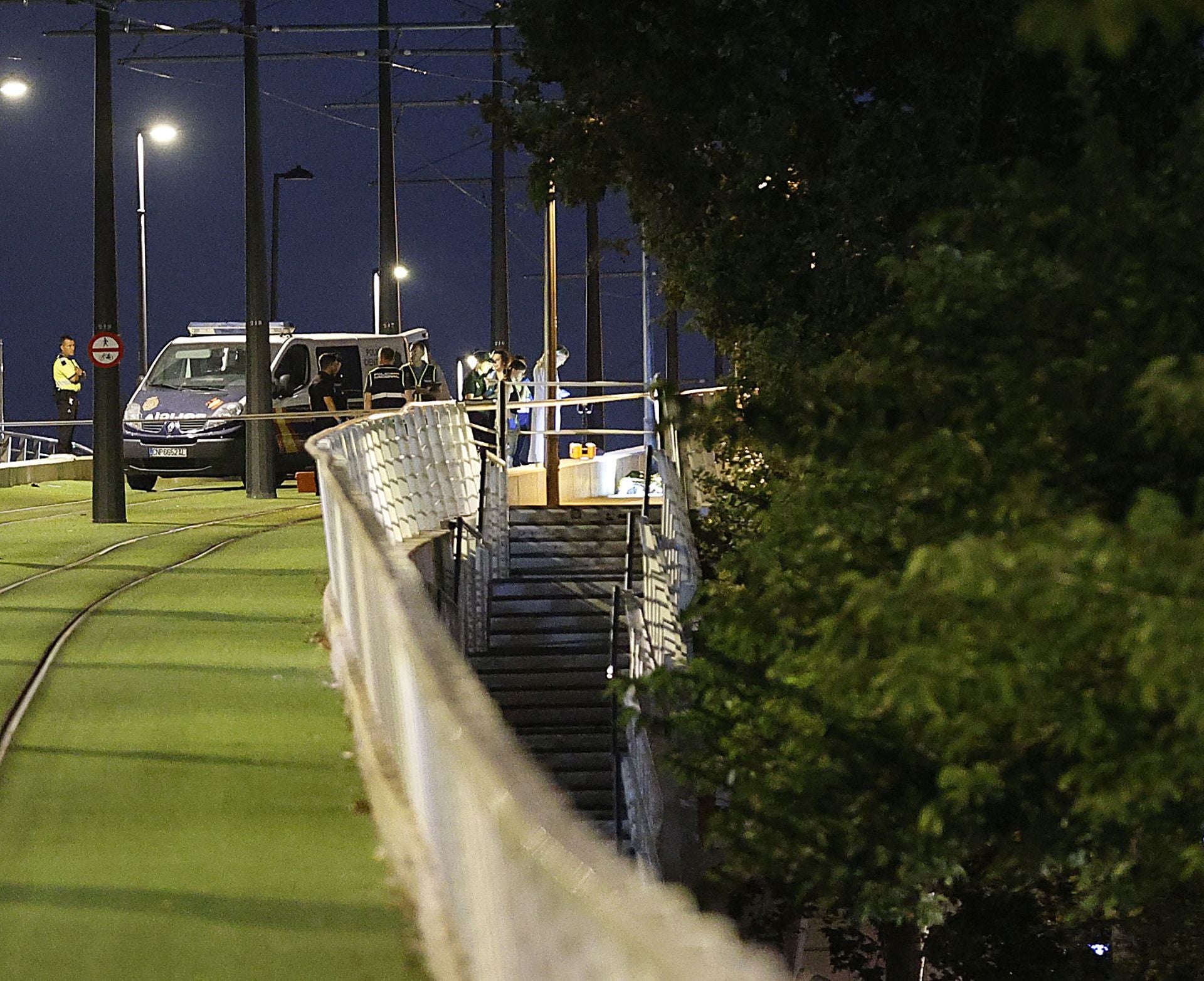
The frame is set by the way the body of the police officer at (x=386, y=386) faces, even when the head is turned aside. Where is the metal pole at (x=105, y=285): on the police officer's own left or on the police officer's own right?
on the police officer's own left

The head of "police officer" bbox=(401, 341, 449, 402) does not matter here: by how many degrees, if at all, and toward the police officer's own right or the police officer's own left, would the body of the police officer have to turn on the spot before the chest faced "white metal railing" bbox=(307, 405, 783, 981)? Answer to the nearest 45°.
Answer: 0° — they already face it

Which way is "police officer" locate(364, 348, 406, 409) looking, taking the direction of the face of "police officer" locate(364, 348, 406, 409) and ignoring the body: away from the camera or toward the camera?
away from the camera

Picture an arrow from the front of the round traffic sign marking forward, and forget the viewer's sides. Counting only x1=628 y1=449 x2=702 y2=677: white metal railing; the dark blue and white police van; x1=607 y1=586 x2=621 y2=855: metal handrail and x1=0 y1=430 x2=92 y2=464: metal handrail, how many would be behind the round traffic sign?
2

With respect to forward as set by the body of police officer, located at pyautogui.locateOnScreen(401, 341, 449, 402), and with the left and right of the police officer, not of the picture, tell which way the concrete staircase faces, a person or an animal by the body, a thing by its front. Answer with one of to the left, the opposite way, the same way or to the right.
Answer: the same way

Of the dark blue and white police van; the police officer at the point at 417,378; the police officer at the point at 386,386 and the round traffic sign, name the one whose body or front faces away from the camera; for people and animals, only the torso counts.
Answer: the police officer at the point at 386,386

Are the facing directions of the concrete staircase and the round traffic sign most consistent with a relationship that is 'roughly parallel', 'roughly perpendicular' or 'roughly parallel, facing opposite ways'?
roughly parallel

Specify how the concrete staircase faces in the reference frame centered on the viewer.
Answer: facing the viewer

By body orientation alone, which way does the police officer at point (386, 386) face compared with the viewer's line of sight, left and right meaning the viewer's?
facing away from the viewer

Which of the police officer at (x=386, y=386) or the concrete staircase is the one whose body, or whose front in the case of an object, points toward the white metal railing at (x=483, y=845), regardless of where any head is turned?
the concrete staircase

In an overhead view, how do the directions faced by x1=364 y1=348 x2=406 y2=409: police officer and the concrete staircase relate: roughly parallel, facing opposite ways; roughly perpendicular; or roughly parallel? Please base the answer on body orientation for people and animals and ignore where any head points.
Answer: roughly parallel, facing opposite ways

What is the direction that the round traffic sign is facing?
toward the camera

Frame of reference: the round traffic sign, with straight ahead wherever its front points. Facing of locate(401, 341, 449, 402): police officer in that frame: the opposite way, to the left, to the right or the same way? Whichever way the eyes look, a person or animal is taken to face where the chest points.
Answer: the same way

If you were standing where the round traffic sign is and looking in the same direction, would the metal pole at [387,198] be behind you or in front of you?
behind

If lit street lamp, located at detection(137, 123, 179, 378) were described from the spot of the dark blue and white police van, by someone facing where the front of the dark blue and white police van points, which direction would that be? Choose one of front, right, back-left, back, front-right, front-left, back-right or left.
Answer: back-right
